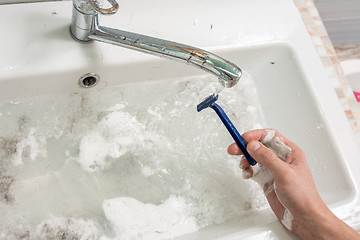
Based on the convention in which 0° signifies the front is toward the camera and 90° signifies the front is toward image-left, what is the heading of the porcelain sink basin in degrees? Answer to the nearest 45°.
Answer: approximately 0°

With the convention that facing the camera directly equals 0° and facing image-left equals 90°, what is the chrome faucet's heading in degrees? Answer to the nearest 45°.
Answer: approximately 315°
